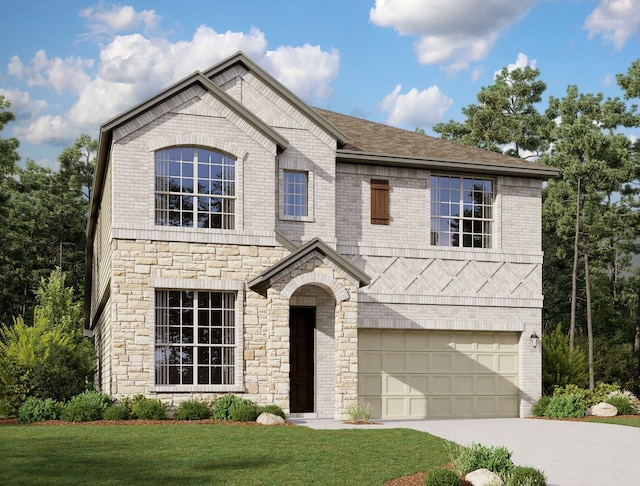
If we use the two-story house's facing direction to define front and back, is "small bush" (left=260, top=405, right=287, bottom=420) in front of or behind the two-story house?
in front

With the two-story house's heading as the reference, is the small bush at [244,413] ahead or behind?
ahead

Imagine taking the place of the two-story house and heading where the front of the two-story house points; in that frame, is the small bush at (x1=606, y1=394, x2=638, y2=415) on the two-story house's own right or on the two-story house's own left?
on the two-story house's own left

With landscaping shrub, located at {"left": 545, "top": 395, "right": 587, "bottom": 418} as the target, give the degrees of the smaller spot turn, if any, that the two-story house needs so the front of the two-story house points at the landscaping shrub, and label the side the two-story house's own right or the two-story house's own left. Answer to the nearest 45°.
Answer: approximately 90° to the two-story house's own left

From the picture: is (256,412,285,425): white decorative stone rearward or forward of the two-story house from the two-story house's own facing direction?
forward

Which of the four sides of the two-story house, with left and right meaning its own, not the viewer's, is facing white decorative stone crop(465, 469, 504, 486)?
front

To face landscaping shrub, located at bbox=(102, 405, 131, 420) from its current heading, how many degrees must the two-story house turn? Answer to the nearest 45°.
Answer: approximately 45° to its right

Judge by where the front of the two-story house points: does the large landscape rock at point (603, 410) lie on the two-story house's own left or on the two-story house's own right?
on the two-story house's own left

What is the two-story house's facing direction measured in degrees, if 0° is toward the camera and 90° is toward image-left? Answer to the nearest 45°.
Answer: approximately 0°

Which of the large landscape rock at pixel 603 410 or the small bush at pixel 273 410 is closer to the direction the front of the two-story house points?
the small bush
